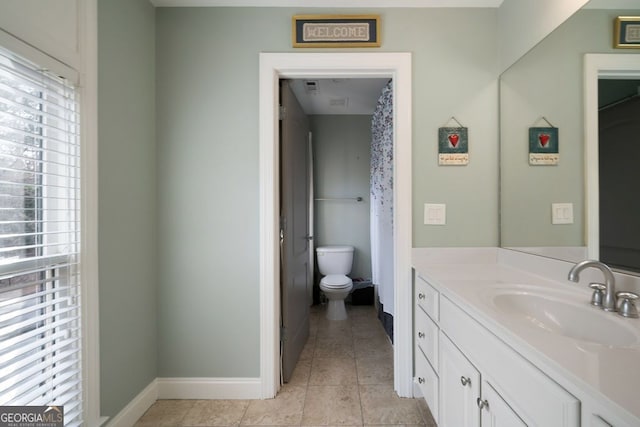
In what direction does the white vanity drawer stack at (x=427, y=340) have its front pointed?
to the viewer's left

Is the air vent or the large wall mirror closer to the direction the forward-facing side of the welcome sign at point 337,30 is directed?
the large wall mirror

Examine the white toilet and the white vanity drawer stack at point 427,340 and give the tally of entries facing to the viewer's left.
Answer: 1

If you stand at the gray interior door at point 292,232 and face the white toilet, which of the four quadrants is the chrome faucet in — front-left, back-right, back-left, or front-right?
back-right

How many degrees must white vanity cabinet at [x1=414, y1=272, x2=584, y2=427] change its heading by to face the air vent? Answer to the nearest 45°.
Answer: approximately 90° to its right

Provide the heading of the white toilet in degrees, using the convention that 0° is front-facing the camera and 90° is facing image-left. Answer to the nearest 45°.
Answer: approximately 0°

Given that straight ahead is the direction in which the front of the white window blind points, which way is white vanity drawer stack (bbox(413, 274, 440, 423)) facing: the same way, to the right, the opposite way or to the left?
the opposite way

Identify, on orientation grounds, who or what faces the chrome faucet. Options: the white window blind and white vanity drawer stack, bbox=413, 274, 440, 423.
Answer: the white window blind

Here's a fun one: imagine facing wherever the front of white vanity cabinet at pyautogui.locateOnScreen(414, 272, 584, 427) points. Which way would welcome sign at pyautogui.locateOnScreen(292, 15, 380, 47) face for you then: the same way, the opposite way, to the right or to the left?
to the left

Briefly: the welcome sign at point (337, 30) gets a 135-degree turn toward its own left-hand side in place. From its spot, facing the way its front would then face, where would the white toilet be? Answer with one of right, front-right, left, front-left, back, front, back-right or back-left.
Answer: front-left

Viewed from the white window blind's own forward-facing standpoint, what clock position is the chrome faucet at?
The chrome faucet is roughly at 12 o'clock from the white window blind.
